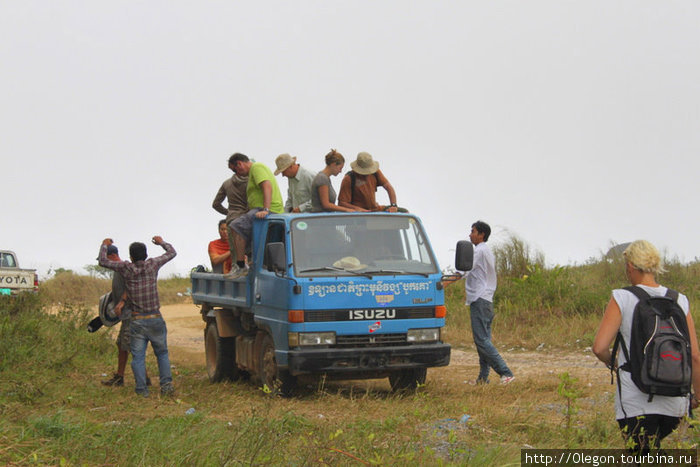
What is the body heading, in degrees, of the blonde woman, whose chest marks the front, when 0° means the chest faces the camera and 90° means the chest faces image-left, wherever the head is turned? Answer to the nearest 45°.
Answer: approximately 135°

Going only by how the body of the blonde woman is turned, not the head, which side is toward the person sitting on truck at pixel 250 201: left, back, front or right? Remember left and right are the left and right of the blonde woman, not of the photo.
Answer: front

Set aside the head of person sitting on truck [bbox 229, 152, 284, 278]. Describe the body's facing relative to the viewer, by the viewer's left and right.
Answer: facing to the left of the viewer

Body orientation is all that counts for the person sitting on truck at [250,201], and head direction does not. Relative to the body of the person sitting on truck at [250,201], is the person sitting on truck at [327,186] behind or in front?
behind

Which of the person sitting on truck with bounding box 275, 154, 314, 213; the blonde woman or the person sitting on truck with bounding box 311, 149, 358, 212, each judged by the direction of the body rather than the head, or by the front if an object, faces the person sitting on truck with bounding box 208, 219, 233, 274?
the blonde woman

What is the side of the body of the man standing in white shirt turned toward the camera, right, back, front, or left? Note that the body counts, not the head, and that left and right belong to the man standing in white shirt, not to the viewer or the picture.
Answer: left

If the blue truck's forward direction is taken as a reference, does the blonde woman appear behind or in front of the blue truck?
in front

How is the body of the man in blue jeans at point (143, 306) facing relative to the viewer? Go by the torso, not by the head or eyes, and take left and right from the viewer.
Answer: facing away from the viewer

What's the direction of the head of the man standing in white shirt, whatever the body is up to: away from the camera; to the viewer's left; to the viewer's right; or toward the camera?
to the viewer's left

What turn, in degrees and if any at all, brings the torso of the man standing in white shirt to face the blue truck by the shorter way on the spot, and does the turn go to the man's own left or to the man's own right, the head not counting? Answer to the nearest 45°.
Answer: approximately 45° to the man's own left

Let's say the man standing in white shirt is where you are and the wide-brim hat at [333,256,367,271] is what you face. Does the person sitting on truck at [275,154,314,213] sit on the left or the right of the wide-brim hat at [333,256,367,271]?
right
